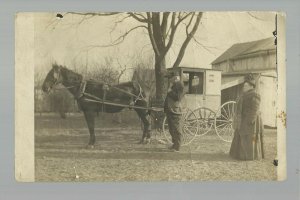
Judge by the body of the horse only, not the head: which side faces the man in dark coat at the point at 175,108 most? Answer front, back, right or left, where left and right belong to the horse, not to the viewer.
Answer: back

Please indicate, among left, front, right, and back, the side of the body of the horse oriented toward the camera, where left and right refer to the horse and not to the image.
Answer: left

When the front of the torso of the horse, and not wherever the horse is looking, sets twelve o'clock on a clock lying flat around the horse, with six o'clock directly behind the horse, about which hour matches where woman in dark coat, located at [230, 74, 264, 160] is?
The woman in dark coat is roughly at 6 o'clock from the horse.

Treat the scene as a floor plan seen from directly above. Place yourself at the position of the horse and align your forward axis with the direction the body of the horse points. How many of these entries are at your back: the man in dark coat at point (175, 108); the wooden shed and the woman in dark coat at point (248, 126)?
3

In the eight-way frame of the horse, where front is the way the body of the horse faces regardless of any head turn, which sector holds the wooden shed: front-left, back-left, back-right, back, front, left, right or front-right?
back
